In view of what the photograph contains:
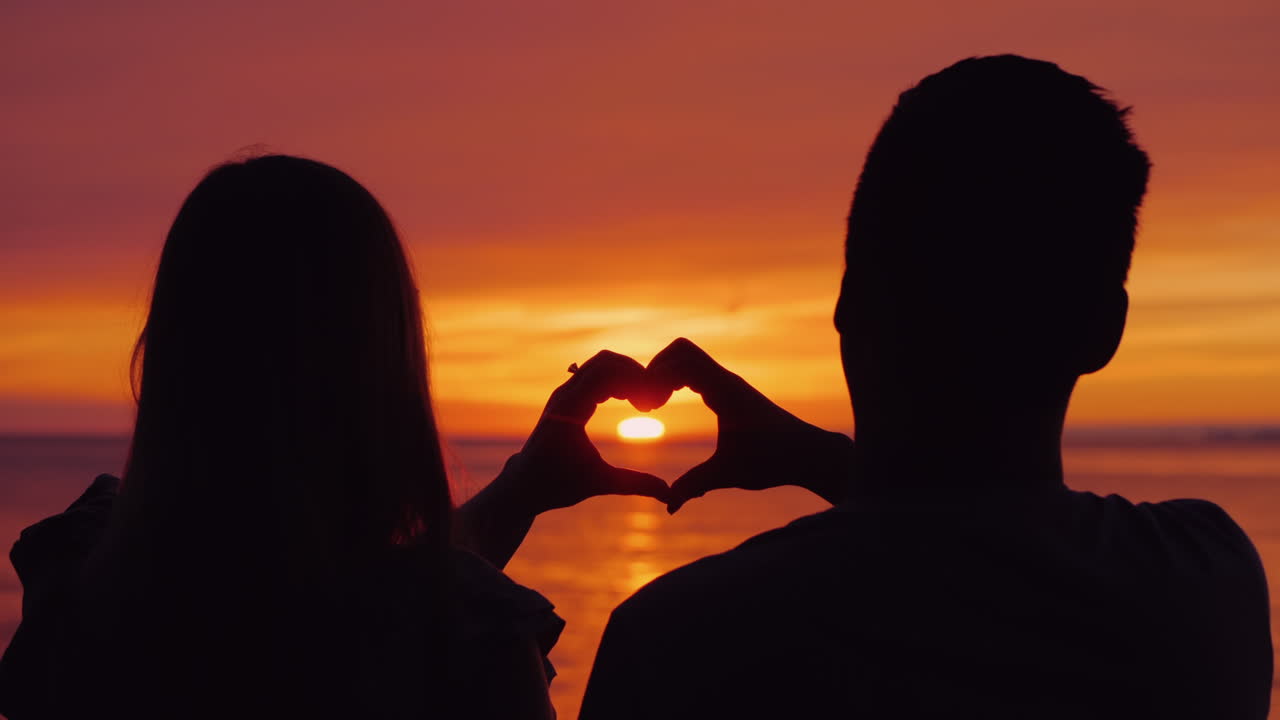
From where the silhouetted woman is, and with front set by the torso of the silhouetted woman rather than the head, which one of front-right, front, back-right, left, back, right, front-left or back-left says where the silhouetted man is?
back-right

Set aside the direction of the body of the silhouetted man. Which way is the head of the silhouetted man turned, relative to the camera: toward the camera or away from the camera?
away from the camera

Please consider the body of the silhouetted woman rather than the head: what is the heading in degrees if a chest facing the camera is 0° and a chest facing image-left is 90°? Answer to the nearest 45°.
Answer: approximately 180°

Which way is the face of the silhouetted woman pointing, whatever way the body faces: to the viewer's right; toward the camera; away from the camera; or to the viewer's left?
away from the camera
